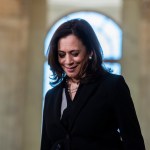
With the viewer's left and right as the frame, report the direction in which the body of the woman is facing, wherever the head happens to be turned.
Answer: facing the viewer and to the left of the viewer
